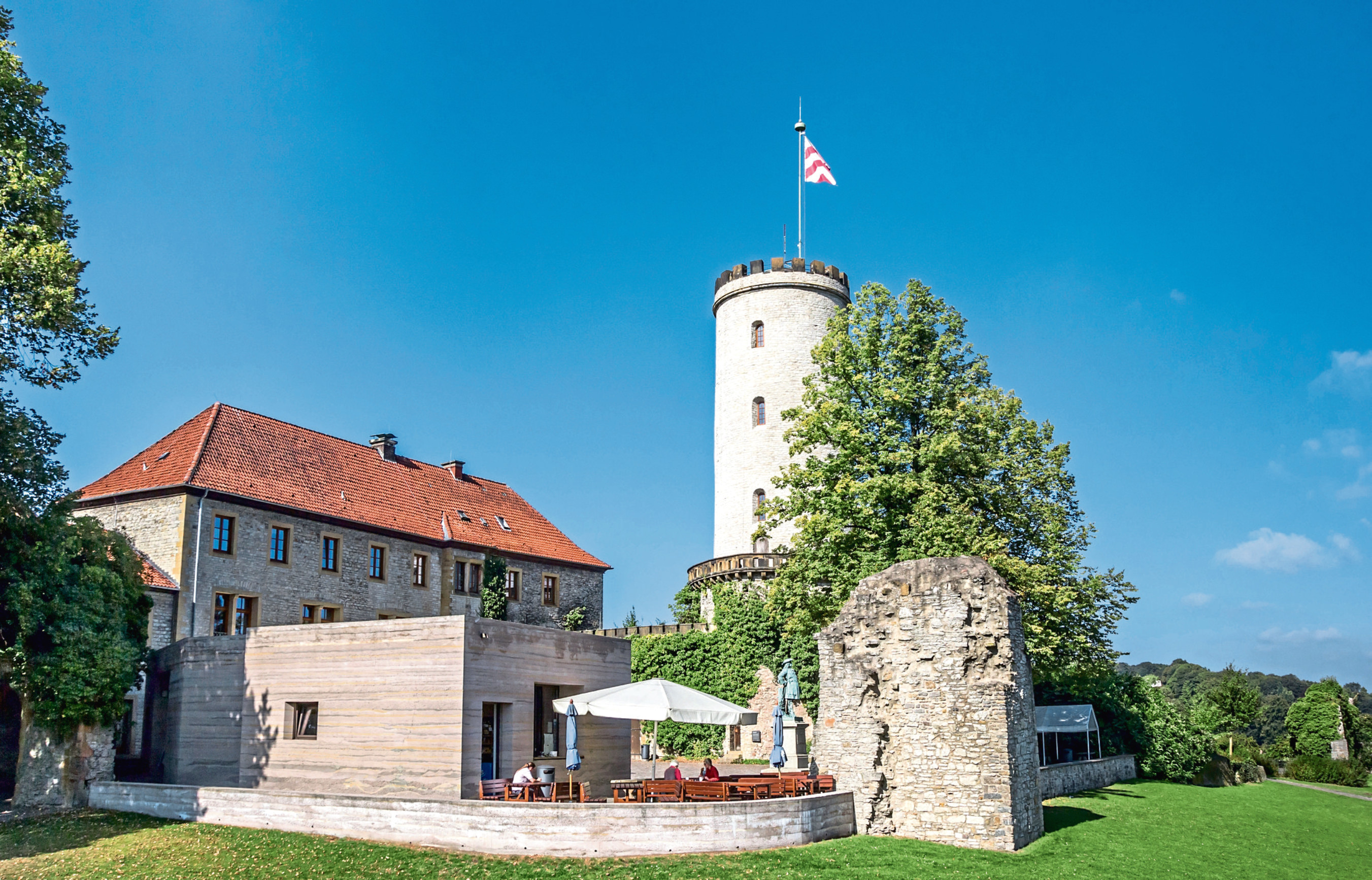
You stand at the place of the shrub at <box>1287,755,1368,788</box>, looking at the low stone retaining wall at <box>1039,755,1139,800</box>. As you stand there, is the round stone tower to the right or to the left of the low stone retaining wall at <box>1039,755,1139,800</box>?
right

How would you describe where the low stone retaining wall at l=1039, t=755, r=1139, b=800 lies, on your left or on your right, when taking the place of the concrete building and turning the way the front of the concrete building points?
on your left

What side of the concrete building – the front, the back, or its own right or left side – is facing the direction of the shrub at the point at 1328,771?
left

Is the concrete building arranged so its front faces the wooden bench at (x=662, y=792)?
yes

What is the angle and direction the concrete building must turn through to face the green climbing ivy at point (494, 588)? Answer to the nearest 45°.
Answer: approximately 135° to its left

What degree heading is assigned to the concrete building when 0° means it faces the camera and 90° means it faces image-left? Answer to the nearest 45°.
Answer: approximately 315°

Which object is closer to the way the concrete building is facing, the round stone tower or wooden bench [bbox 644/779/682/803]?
the wooden bench

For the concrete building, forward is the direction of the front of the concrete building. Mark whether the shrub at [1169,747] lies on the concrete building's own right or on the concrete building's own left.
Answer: on the concrete building's own left
